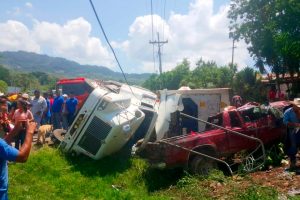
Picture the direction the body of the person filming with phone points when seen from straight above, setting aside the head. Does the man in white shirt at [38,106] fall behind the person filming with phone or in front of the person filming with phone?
in front

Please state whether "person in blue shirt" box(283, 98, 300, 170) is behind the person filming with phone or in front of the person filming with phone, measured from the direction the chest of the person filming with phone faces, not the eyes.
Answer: in front

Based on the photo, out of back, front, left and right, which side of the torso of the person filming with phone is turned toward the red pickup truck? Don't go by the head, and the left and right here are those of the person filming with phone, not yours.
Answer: front

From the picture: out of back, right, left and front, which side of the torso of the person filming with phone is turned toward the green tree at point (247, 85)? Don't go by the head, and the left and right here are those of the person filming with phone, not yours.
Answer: front

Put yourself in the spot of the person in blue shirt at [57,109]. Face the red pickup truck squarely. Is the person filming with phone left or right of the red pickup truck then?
right

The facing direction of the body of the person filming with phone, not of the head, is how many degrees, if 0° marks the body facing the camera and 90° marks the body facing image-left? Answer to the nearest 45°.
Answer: approximately 225°

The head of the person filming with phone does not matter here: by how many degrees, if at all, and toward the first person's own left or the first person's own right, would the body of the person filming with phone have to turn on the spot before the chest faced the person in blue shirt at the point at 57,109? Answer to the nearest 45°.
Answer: approximately 45° to the first person's own left
